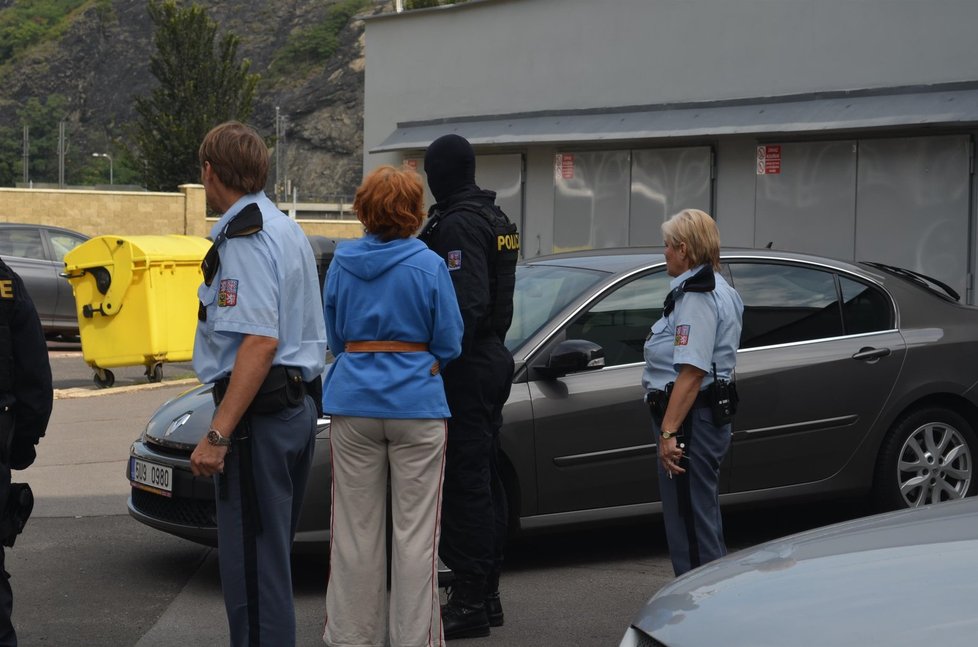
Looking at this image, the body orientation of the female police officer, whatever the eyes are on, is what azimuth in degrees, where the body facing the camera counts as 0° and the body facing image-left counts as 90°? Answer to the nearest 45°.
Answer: approximately 90°

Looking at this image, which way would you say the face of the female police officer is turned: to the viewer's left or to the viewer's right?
to the viewer's left

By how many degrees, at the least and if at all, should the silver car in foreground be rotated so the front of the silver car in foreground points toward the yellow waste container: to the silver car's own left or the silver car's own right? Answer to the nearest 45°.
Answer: approximately 45° to the silver car's own right

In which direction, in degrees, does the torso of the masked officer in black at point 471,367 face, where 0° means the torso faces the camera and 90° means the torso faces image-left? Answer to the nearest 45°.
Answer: approximately 135°

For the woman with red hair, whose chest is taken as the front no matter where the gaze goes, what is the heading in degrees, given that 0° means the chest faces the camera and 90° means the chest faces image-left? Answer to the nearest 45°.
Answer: approximately 180°

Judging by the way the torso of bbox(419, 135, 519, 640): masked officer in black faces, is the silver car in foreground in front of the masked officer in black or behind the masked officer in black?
behind

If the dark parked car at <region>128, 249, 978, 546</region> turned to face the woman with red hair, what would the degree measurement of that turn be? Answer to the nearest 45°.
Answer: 0° — it already faces them

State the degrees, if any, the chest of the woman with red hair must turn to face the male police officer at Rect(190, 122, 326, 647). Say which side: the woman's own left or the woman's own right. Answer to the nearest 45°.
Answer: approximately 135° to the woman's own left

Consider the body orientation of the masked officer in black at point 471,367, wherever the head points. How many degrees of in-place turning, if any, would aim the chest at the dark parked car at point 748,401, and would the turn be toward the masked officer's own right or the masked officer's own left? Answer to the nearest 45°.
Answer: approximately 90° to the masked officer's own right

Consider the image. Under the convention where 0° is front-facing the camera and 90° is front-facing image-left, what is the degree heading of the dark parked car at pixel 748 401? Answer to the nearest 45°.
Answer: approximately 45°

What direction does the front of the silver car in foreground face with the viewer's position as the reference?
facing to the left of the viewer

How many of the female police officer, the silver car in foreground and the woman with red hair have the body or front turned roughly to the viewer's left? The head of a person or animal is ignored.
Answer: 2

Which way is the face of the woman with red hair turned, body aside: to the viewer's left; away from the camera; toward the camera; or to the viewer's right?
away from the camera

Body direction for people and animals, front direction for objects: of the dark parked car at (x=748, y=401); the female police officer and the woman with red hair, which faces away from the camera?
the woman with red hair

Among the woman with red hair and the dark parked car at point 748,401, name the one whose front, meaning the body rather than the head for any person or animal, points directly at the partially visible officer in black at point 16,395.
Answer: the dark parked car

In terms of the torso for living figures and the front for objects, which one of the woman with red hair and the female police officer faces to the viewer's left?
the female police officer
